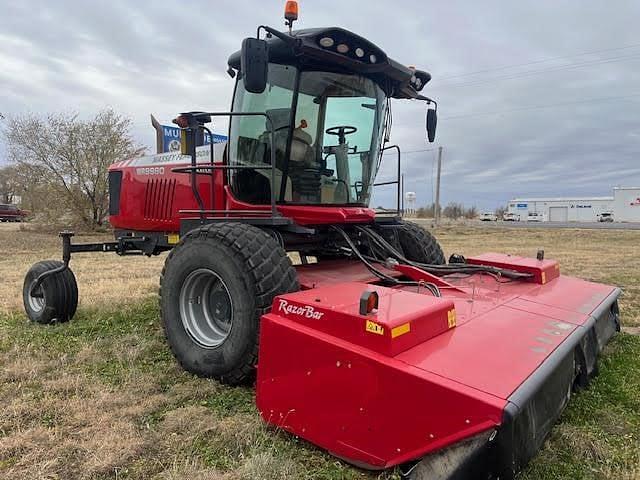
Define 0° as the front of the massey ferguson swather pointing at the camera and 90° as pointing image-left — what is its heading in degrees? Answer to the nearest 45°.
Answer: approximately 315°
